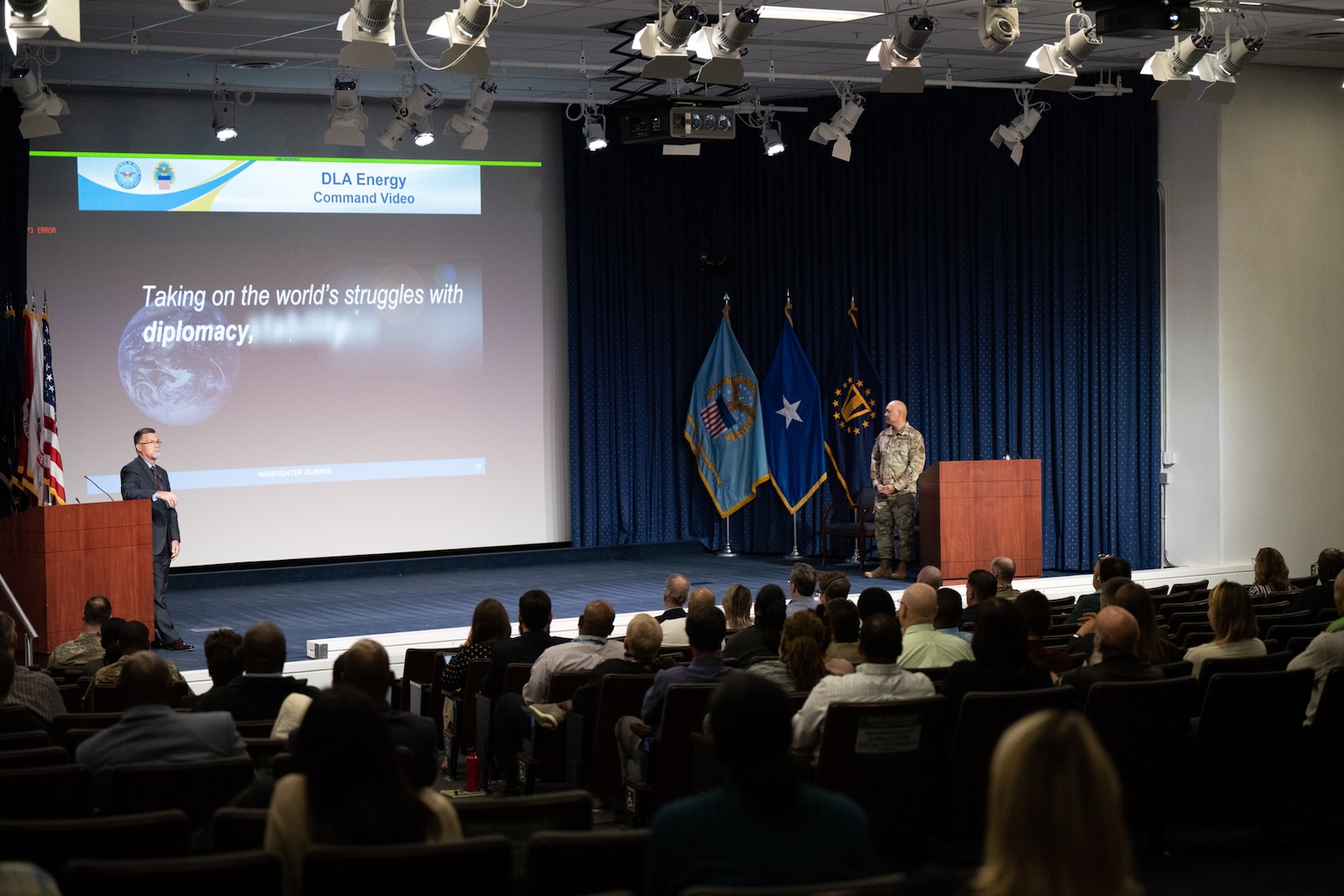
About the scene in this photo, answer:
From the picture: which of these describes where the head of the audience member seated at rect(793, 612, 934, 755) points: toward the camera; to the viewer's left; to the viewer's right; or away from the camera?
away from the camera

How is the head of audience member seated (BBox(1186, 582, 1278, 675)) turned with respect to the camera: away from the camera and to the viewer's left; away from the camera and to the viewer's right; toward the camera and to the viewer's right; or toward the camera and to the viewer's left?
away from the camera and to the viewer's left

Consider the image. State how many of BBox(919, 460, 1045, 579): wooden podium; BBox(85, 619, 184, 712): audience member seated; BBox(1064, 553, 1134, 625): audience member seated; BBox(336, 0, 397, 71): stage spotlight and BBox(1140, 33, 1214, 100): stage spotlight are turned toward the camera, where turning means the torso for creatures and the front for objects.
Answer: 1

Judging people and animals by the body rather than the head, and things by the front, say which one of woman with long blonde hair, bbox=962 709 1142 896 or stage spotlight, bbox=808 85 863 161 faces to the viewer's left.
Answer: the stage spotlight

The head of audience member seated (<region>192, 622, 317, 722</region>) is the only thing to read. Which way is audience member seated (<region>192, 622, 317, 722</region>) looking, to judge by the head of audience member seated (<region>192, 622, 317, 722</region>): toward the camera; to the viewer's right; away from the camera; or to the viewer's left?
away from the camera

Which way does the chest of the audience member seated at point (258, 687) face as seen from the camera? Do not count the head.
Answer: away from the camera

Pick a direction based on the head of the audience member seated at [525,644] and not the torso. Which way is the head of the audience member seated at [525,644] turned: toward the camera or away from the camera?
away from the camera

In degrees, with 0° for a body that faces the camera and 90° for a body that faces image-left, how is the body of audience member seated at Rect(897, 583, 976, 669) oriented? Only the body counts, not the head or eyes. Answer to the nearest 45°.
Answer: approximately 135°

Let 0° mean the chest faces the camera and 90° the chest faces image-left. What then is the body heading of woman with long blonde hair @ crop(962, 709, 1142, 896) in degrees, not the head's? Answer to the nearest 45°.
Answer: approximately 180°

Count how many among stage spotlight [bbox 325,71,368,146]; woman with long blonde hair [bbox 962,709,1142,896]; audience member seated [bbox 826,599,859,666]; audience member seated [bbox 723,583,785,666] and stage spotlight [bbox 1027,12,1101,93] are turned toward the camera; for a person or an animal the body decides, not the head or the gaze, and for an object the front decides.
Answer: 0

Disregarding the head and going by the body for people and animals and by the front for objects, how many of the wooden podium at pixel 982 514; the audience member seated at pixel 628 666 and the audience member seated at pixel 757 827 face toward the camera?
1

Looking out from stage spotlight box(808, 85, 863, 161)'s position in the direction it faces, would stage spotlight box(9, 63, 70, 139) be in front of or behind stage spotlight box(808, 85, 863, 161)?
in front

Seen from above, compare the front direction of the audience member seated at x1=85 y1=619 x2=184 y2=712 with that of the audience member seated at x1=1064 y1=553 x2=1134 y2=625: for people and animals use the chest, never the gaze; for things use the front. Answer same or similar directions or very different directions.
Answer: same or similar directions

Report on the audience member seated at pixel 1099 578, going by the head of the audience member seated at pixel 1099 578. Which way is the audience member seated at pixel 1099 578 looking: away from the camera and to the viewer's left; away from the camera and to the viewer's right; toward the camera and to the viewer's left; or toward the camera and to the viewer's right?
away from the camera and to the viewer's left

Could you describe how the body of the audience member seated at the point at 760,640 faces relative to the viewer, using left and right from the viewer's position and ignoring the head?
facing away from the viewer and to the left of the viewer

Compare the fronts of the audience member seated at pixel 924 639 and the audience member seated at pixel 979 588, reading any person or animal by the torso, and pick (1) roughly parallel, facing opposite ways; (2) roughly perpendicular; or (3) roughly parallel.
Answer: roughly parallel

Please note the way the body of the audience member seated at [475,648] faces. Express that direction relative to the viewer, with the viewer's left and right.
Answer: facing away from the viewer and to the left of the viewer

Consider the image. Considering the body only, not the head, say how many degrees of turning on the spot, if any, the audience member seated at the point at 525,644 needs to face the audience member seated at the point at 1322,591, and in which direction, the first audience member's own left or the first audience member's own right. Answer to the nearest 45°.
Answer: approximately 90° to the first audience member's own right

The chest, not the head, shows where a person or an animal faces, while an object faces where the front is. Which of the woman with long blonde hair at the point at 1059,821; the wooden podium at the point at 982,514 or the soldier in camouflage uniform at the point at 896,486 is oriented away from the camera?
the woman with long blonde hair
